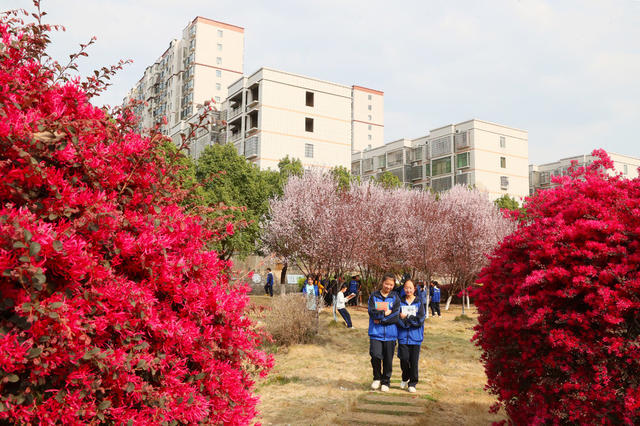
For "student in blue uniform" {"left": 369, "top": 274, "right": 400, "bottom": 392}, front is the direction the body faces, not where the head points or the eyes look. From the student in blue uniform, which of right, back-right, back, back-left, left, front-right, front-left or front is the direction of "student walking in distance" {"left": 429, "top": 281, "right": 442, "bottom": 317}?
back

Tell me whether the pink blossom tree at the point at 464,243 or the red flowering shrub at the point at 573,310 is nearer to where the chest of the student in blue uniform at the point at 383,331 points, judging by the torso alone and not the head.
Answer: the red flowering shrub

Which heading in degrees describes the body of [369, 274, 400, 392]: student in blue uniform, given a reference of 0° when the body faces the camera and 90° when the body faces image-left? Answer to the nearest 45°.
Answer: approximately 0°

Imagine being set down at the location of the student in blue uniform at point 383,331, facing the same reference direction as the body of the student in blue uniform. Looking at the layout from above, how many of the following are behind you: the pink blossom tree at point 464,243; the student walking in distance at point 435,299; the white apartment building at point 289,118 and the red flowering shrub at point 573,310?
3
